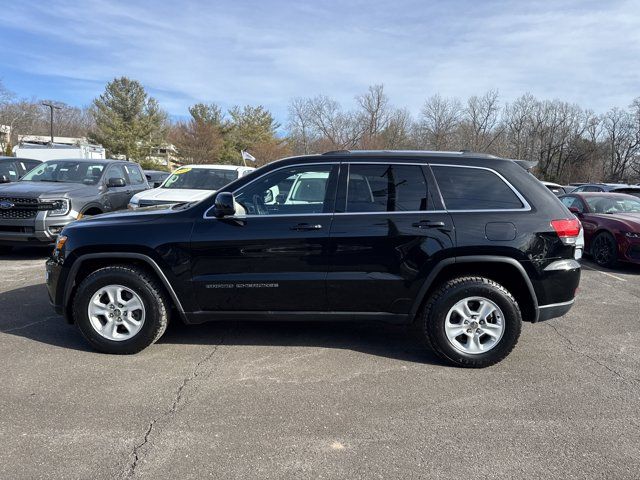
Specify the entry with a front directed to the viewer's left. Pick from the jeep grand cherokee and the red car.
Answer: the jeep grand cherokee

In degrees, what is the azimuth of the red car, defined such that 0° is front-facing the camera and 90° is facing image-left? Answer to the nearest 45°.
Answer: approximately 315°

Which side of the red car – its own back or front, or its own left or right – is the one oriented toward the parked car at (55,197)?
right

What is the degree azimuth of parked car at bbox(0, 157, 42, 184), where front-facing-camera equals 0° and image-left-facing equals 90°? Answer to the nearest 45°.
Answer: approximately 45°

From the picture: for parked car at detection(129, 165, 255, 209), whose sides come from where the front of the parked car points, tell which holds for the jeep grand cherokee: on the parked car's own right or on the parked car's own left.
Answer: on the parked car's own left

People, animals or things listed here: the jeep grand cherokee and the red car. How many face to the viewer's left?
1

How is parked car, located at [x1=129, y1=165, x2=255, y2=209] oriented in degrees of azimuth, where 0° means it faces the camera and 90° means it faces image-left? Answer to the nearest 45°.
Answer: approximately 45°

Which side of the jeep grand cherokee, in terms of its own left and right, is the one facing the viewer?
left

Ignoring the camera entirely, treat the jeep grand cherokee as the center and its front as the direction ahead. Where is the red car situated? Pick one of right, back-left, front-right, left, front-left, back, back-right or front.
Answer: back-right

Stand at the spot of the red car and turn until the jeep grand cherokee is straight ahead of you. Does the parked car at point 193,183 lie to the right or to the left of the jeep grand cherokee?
right
